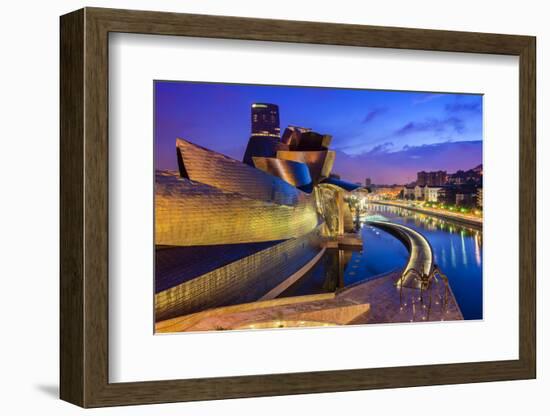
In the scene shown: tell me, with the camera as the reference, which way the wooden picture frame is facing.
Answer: facing the viewer and to the right of the viewer
